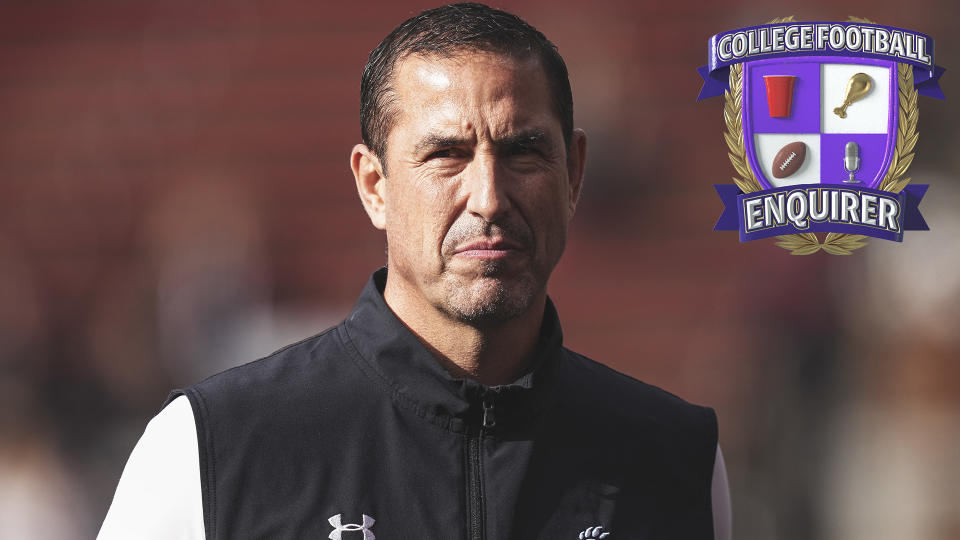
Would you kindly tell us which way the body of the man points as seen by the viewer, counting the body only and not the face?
toward the camera

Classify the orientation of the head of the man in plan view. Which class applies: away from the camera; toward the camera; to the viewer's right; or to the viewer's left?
toward the camera
